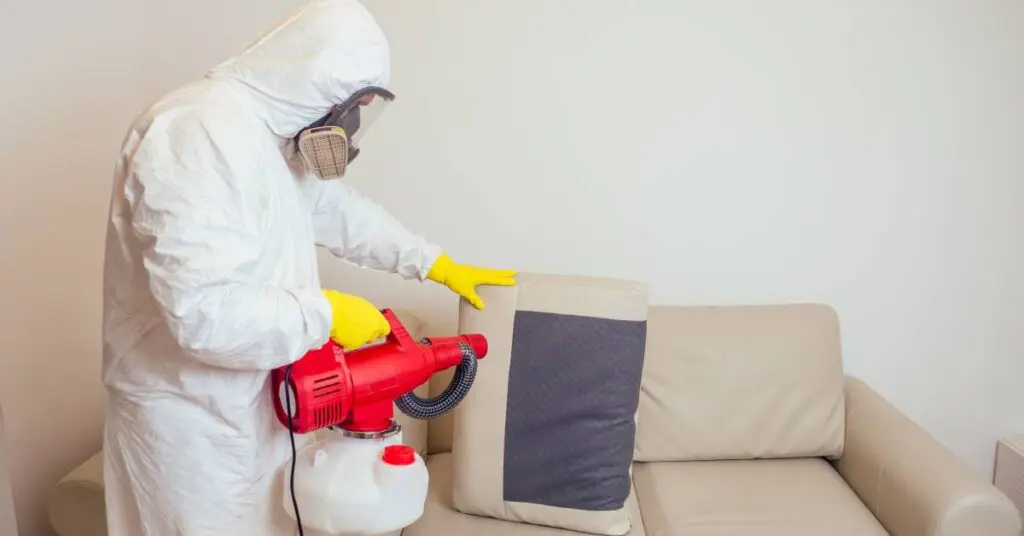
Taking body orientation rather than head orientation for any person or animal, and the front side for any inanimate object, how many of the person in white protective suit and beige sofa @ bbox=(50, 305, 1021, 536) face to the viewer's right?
1

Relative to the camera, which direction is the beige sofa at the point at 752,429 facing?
toward the camera

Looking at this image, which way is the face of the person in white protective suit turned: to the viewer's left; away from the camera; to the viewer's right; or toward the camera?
to the viewer's right

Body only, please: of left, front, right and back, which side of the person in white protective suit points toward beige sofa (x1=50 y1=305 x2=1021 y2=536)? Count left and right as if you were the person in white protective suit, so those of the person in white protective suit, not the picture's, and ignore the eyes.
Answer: front

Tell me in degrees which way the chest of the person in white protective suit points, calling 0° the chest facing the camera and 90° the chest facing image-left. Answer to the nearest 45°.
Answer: approximately 270°
